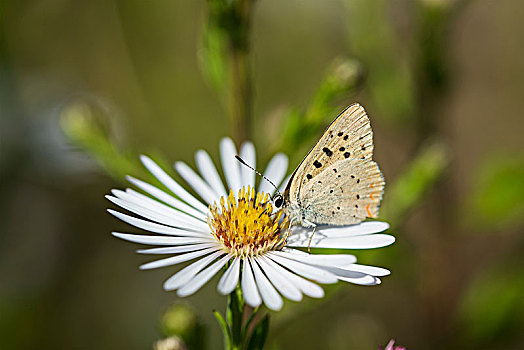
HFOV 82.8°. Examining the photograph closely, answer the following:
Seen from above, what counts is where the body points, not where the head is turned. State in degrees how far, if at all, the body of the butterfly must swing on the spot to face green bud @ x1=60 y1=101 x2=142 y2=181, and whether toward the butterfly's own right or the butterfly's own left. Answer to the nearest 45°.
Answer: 0° — it already faces it

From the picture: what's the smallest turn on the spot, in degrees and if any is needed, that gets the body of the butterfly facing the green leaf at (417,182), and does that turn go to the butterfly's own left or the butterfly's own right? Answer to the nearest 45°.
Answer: approximately 135° to the butterfly's own right

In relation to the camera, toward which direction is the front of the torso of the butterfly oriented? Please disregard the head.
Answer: to the viewer's left

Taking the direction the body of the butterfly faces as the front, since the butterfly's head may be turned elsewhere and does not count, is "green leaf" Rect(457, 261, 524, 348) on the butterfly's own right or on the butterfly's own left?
on the butterfly's own right
